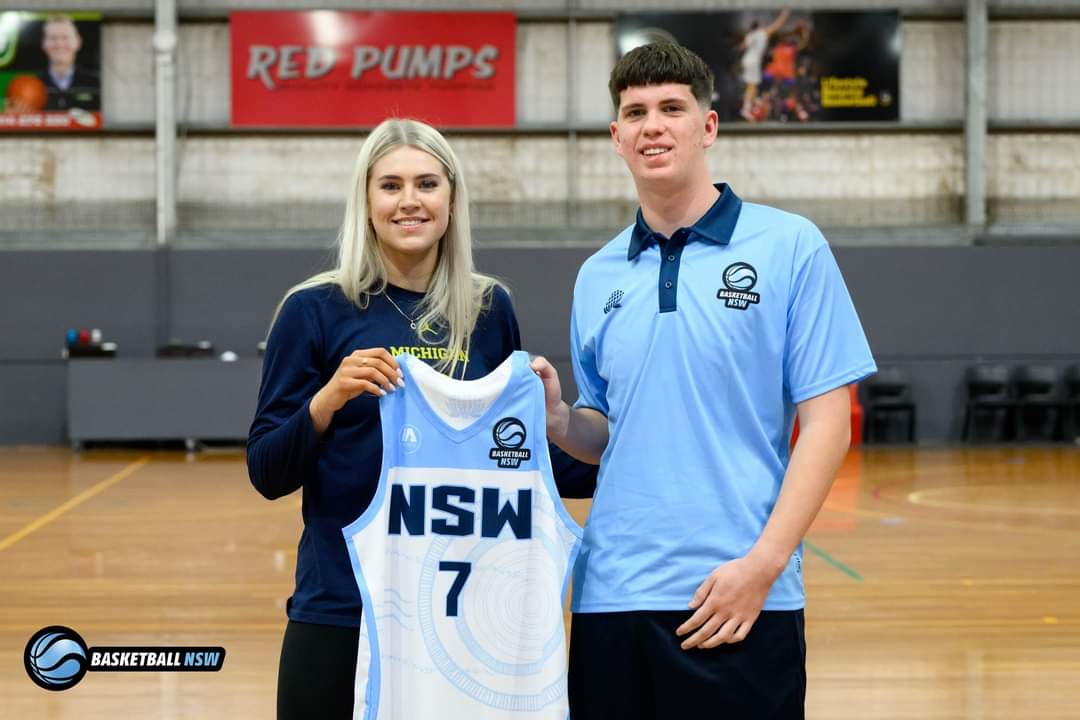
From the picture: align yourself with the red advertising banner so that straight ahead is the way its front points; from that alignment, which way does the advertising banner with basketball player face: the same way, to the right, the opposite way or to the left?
the same way

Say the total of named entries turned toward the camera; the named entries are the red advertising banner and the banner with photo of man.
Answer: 2

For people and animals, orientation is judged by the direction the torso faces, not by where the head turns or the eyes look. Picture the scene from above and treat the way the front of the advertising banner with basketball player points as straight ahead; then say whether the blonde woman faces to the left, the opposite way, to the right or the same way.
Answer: the same way

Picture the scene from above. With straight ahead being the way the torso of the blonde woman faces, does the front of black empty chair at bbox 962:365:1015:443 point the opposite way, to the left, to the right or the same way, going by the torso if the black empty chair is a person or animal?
the same way

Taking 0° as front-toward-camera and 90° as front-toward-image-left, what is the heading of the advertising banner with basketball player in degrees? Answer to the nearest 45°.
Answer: approximately 0°

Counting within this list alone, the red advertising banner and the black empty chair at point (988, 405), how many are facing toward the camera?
2

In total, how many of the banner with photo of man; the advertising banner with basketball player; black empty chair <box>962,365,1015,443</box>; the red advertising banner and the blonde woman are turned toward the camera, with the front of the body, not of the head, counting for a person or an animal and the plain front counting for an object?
5

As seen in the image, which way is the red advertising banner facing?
toward the camera

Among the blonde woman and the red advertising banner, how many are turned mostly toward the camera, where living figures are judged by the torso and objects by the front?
2

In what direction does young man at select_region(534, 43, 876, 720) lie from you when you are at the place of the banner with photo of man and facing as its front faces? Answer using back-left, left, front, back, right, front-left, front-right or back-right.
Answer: front

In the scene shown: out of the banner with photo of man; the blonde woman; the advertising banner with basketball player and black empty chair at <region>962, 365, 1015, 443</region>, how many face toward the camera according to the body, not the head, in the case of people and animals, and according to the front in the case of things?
4

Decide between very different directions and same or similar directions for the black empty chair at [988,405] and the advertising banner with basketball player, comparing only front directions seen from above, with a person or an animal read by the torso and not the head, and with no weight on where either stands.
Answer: same or similar directions

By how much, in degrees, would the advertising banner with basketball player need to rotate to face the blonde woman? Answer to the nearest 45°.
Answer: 0° — it already faces them

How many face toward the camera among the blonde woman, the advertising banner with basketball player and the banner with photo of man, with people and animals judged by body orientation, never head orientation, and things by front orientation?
3

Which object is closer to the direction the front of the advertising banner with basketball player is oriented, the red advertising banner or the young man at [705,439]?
the young man

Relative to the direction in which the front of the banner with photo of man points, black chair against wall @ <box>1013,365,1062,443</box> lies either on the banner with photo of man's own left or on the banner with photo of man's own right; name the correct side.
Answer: on the banner with photo of man's own left

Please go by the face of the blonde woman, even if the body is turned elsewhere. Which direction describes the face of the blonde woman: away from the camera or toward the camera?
toward the camera

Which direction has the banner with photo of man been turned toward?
toward the camera

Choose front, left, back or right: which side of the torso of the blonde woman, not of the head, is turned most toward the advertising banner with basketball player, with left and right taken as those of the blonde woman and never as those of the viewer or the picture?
back

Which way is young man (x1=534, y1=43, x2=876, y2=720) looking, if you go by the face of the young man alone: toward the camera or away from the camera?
toward the camera

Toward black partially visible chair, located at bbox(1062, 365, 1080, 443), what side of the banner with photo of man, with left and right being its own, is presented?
left
